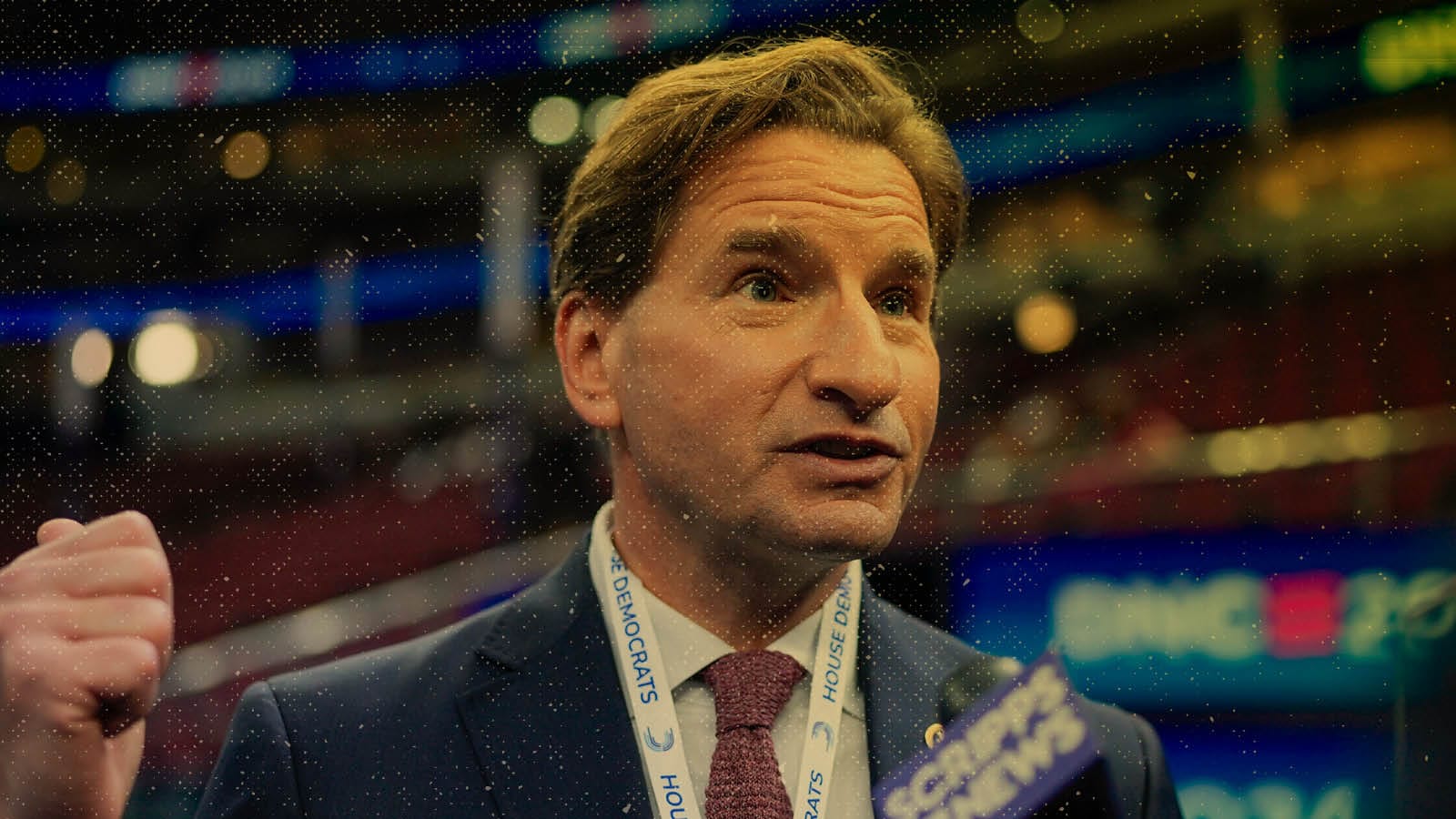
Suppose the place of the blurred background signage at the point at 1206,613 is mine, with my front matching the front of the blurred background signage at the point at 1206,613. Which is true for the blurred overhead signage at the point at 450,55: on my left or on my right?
on my right

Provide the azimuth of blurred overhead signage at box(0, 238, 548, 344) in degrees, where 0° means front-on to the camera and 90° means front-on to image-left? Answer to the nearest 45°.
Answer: approximately 0°

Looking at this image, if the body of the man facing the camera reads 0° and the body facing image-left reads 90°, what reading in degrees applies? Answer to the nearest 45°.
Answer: approximately 315°

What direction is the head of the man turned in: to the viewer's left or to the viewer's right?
to the viewer's right
